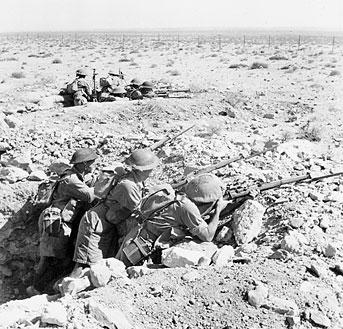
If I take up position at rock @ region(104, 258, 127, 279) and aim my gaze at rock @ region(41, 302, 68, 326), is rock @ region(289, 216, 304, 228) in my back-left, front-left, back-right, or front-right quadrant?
back-left

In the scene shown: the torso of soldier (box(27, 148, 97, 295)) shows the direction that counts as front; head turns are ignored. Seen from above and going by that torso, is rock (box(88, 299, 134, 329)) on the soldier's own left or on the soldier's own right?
on the soldier's own right

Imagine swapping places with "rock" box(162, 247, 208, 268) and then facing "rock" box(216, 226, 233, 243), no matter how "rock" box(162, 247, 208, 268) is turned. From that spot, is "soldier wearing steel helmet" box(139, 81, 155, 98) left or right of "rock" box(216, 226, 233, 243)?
left

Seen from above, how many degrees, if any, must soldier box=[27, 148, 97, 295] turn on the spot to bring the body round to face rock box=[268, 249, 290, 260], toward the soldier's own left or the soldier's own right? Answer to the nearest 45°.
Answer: approximately 45° to the soldier's own right
